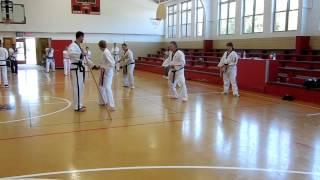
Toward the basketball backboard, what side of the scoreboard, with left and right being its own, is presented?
right

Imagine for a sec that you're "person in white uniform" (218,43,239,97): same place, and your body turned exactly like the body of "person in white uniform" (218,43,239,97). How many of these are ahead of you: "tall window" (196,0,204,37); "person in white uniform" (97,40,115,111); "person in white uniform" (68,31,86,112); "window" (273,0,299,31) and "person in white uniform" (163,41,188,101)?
3

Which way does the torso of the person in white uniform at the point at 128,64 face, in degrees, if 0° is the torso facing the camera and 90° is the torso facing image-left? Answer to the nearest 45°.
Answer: approximately 45°

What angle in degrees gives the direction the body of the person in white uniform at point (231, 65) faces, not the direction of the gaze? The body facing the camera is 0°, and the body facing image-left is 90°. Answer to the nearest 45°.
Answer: approximately 45°

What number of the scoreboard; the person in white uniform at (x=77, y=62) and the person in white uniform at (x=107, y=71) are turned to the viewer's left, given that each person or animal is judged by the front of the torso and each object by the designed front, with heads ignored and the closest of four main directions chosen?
1

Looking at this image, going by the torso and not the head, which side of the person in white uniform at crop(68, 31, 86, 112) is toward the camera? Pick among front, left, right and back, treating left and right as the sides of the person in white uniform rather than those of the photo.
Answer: right

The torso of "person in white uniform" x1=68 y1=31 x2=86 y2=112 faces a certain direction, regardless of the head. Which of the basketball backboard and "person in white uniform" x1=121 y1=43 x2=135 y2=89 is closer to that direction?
the person in white uniform

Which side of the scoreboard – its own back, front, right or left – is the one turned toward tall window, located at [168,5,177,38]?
left
